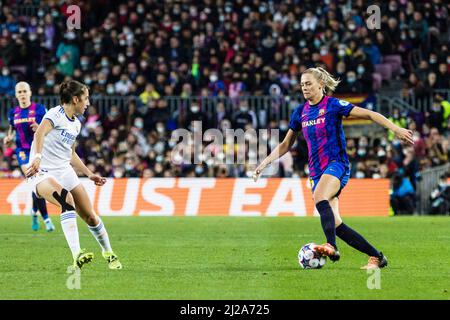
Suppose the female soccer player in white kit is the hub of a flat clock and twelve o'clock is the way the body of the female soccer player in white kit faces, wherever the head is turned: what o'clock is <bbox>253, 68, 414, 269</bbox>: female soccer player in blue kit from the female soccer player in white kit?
The female soccer player in blue kit is roughly at 11 o'clock from the female soccer player in white kit.

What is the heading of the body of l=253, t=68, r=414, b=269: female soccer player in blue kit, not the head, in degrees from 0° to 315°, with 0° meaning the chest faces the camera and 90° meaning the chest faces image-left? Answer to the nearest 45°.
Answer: approximately 45°

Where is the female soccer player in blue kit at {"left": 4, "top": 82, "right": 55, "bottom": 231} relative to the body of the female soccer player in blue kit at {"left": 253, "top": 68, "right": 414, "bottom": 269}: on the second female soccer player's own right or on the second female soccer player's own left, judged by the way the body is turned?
on the second female soccer player's own right

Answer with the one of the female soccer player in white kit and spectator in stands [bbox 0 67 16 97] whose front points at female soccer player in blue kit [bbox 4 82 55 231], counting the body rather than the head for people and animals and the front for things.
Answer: the spectator in stands

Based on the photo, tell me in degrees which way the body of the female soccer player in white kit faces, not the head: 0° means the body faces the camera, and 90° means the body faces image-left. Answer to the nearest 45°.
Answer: approximately 315°

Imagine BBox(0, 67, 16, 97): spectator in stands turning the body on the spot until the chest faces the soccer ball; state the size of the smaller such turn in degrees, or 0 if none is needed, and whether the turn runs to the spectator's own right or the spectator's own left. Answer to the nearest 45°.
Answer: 0° — they already face it

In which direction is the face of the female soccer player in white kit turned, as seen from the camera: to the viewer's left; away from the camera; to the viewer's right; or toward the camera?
to the viewer's right

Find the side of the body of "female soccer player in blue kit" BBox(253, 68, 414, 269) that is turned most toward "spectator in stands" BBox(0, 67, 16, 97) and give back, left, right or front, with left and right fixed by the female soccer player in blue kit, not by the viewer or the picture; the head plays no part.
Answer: right
